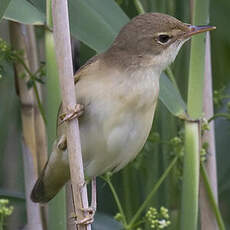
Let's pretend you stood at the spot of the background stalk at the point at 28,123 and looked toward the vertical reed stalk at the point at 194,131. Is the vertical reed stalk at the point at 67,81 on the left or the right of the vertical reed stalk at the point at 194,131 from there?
right

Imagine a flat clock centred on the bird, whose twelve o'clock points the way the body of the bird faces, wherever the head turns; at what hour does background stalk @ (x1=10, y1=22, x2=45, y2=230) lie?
The background stalk is roughly at 6 o'clock from the bird.

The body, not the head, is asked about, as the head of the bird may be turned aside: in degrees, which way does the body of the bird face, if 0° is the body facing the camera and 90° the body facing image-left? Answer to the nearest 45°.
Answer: approximately 315°
